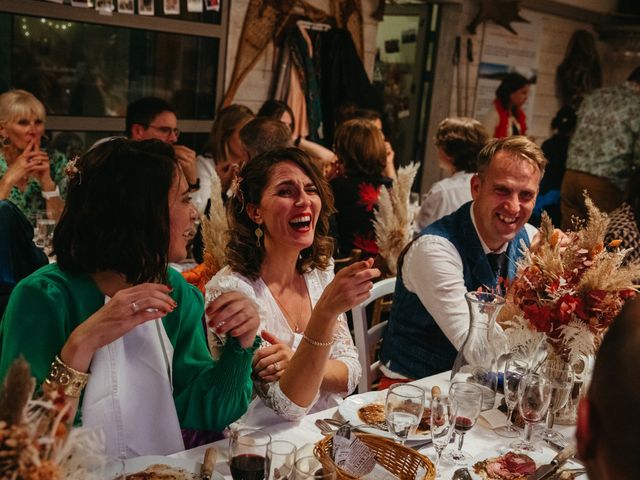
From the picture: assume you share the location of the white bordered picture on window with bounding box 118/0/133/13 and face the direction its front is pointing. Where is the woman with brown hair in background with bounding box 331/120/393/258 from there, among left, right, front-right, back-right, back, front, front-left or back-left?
front-left

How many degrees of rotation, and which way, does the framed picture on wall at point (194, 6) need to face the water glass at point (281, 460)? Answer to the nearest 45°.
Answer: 0° — it already faces it

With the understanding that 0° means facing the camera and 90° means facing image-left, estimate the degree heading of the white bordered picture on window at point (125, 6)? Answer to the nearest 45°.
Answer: approximately 0°

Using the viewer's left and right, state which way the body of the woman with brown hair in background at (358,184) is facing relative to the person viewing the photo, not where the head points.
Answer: facing away from the viewer

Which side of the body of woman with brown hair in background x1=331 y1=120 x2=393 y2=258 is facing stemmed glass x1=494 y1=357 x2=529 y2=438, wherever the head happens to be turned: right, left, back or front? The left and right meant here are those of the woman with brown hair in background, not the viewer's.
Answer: back

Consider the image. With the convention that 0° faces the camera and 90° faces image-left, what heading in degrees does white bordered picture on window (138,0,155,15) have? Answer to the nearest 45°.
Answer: approximately 0°

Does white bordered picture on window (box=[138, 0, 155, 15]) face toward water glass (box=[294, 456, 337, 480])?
yes

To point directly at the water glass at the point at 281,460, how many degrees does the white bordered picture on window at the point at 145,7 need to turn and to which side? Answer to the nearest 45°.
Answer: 0° — it already faces it

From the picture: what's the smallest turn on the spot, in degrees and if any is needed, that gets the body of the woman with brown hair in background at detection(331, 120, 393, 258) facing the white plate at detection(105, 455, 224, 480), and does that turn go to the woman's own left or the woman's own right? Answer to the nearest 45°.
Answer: approximately 180°

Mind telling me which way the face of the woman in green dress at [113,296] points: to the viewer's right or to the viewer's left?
to the viewer's right
